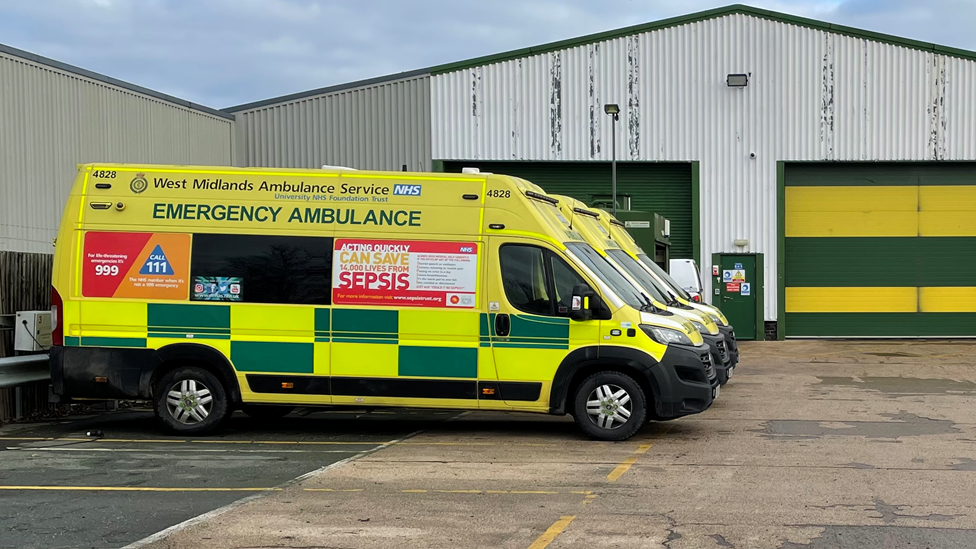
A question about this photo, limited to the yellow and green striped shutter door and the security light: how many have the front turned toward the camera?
2

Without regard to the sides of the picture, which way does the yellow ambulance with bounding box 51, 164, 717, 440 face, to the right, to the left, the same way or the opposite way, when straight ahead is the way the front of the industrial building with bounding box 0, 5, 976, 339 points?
to the left

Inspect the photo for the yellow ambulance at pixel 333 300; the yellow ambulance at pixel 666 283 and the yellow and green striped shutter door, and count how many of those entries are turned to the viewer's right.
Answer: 2

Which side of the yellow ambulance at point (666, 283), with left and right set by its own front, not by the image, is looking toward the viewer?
right

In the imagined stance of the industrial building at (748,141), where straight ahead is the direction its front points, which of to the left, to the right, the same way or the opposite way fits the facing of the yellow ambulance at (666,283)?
to the left

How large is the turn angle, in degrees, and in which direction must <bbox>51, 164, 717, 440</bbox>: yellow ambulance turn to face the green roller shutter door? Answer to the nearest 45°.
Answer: approximately 45° to its left

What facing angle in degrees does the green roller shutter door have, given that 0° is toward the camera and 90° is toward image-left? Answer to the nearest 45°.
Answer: approximately 0°

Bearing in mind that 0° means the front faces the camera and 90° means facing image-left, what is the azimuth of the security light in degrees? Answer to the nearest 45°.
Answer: approximately 0°

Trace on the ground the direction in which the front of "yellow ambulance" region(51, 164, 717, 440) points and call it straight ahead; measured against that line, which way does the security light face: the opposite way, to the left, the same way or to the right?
to the right

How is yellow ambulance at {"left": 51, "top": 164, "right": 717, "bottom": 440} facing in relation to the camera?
to the viewer's right
